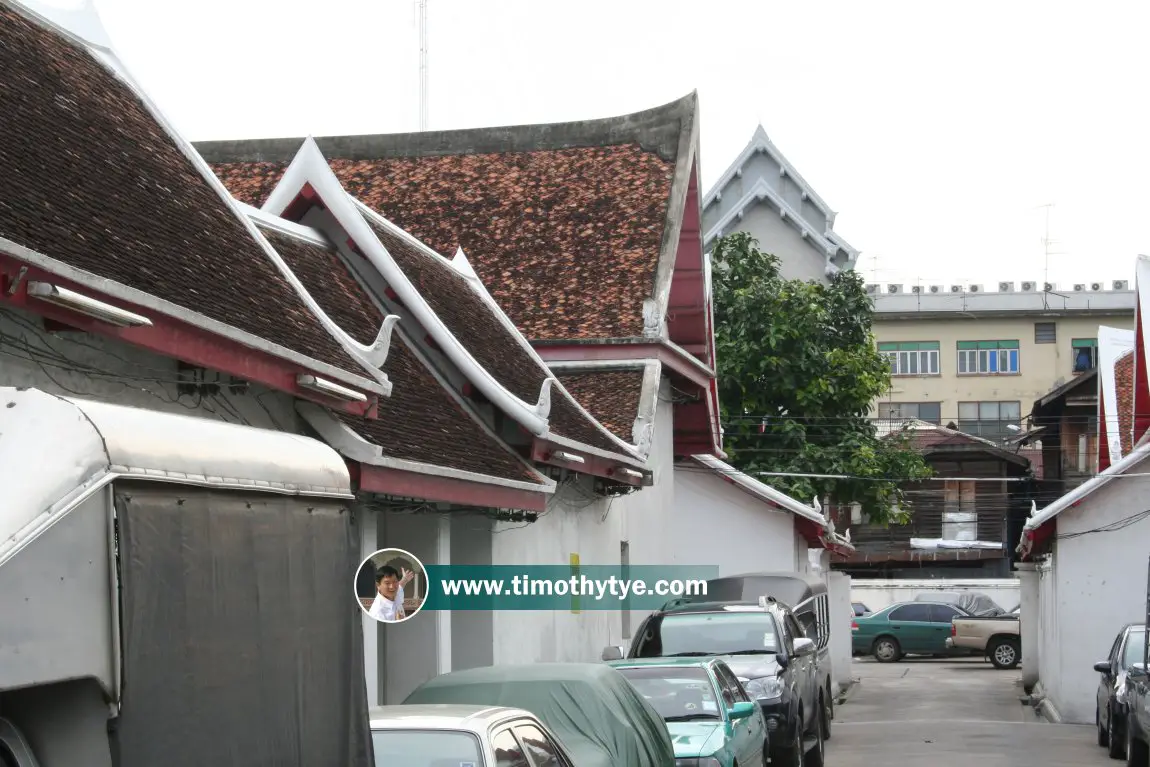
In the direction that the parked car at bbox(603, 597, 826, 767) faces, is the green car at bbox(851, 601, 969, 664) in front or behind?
behind

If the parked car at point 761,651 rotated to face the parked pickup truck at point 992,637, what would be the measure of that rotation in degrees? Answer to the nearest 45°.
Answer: approximately 180°

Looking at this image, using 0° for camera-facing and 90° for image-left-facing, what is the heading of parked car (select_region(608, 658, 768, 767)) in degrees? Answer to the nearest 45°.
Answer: approximately 0°

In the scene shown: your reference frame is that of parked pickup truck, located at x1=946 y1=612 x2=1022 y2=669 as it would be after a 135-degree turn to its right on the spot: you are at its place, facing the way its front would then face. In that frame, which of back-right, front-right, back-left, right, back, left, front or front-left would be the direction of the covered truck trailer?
front-left

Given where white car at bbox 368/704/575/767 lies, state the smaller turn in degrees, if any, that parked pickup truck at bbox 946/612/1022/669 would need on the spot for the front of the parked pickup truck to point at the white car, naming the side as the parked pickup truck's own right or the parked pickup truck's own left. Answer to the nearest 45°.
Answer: approximately 90° to the parked pickup truck's own right

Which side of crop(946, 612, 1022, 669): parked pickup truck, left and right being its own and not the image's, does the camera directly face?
right

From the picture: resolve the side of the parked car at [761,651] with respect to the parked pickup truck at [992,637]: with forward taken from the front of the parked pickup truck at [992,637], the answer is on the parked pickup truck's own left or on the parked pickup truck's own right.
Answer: on the parked pickup truck's own right
